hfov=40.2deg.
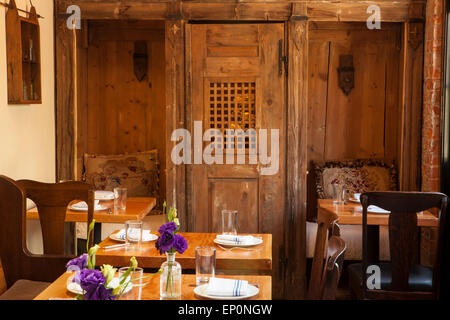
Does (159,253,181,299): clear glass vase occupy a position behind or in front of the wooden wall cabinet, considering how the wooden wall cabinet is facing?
in front

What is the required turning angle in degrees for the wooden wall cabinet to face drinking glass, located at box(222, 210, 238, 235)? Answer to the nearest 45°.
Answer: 0° — it already faces it

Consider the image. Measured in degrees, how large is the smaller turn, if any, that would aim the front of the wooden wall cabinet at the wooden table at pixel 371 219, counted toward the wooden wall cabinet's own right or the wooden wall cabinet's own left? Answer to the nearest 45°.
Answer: approximately 45° to the wooden wall cabinet's own left

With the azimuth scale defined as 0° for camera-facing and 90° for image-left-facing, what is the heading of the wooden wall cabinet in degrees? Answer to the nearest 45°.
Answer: approximately 315°

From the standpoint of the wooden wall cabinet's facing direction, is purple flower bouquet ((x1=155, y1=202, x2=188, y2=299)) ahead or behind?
ahead

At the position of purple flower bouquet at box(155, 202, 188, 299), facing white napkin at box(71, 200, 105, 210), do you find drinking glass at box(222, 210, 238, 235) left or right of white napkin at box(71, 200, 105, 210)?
right

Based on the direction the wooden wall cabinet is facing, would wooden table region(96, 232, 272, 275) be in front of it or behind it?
in front
